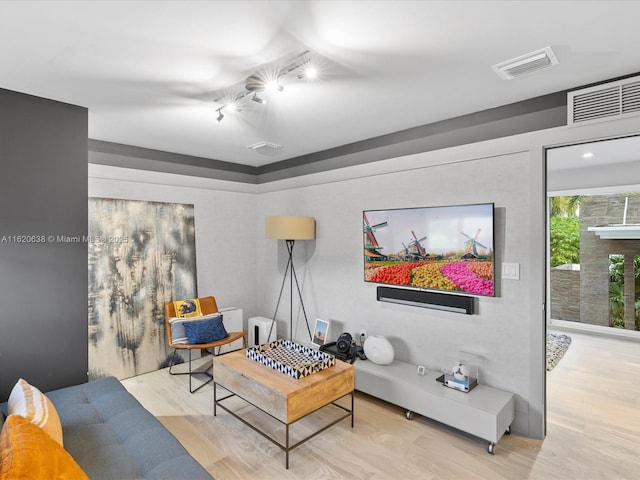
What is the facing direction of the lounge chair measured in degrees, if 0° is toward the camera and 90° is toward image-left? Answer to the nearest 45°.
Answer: approximately 315°

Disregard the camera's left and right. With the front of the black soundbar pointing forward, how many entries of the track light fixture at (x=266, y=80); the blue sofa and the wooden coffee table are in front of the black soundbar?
3

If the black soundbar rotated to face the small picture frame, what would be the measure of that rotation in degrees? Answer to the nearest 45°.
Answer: approximately 90° to its right

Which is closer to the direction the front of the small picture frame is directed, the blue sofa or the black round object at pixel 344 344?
the blue sofa
